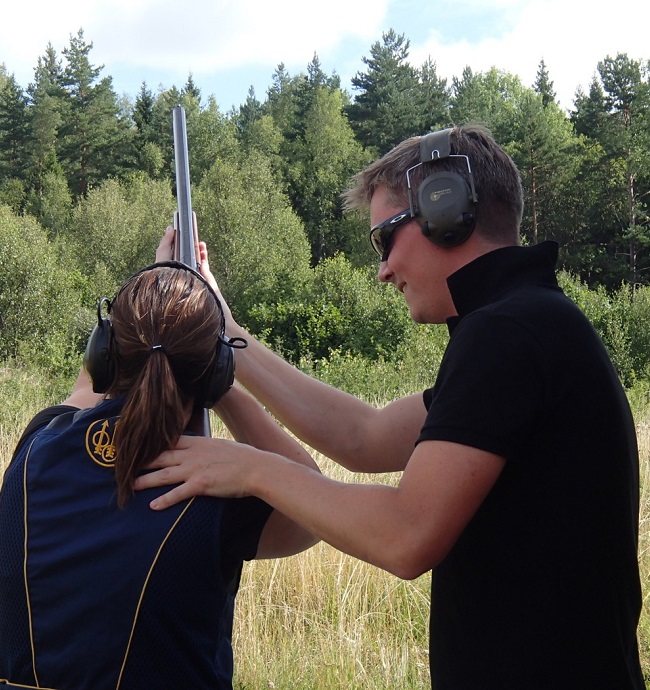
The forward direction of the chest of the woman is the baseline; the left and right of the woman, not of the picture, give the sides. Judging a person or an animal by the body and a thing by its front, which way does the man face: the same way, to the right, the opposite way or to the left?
to the left

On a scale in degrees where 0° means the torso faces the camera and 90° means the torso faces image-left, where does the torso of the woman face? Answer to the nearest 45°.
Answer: approximately 180°

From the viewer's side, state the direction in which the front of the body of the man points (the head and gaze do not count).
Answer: to the viewer's left

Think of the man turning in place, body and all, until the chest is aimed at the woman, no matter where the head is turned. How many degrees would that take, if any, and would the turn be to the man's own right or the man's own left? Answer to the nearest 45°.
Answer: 0° — they already face them

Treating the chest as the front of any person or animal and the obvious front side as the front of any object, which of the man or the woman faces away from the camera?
the woman

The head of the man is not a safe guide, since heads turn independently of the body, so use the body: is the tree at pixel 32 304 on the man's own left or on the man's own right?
on the man's own right

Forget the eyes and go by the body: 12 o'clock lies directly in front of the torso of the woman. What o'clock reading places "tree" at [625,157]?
The tree is roughly at 1 o'clock from the woman.

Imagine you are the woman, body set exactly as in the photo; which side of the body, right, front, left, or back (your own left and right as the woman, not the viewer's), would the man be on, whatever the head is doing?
right

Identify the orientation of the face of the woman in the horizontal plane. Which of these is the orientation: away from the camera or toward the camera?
away from the camera

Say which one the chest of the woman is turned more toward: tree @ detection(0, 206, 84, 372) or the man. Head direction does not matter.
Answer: the tree

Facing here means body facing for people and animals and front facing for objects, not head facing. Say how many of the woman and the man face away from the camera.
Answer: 1

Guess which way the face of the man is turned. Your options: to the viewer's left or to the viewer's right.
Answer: to the viewer's left
